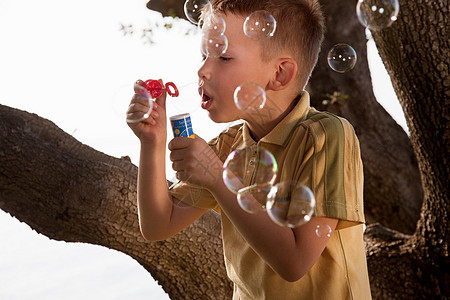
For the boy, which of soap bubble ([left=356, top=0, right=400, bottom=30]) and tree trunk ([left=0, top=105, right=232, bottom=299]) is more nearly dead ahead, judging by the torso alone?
the tree trunk

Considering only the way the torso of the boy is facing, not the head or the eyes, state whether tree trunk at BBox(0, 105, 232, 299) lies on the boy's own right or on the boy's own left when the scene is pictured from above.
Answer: on the boy's own right

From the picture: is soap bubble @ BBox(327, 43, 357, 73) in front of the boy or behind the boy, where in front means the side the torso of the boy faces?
behind

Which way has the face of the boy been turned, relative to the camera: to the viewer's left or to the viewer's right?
to the viewer's left

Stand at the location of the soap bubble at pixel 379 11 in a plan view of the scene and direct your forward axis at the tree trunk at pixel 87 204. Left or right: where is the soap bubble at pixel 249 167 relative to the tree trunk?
left

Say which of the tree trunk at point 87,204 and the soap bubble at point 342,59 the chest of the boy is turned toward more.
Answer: the tree trunk

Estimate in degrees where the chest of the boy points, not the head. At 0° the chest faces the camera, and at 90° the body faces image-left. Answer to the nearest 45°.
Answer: approximately 45°
